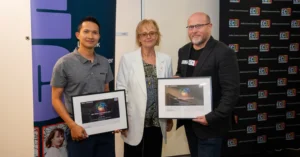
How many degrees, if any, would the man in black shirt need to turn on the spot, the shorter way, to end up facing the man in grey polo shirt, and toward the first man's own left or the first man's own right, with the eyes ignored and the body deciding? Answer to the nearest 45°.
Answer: approximately 45° to the first man's own right

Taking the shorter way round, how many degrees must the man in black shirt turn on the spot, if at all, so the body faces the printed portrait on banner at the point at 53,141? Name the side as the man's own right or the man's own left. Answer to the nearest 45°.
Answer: approximately 45° to the man's own right

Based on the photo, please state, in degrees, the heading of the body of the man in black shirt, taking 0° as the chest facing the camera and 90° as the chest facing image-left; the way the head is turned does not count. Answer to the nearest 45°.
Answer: approximately 45°

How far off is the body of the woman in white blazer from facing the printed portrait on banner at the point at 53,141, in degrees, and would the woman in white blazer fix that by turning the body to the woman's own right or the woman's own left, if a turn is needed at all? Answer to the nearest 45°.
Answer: approximately 90° to the woman's own right

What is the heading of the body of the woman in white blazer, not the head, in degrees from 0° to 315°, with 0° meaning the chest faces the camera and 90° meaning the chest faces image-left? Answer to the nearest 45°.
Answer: approximately 0°
